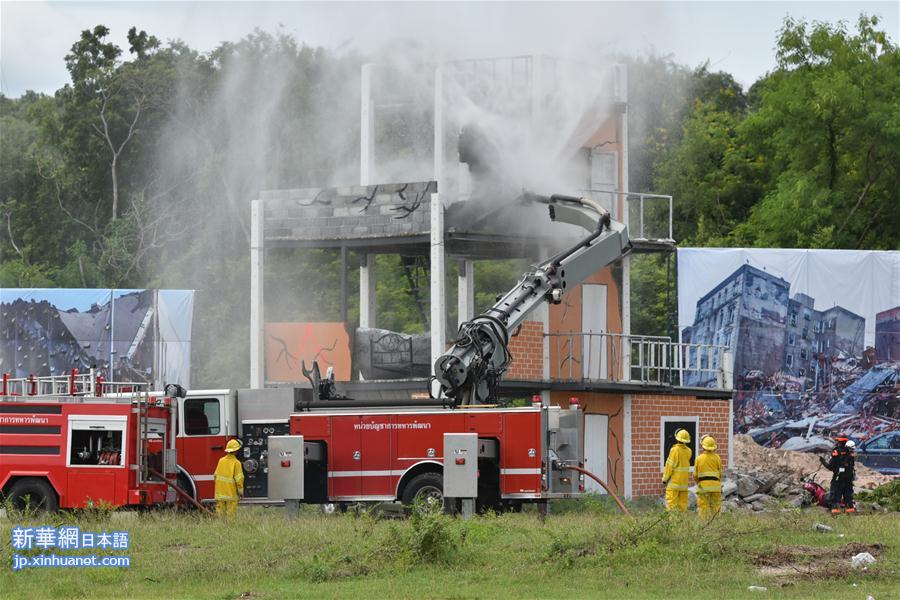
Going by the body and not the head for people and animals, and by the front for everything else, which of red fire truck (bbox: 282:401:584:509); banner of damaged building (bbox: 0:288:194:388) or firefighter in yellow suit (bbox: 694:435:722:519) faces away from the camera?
the firefighter in yellow suit

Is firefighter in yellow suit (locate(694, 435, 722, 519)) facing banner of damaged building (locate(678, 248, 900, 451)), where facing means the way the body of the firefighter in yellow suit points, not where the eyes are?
yes

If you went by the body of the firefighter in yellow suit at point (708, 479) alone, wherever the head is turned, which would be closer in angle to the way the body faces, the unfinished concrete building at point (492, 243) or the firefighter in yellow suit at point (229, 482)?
the unfinished concrete building

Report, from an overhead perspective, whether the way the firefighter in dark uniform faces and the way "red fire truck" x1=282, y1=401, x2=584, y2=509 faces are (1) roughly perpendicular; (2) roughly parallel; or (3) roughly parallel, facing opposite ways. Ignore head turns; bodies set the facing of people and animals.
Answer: roughly perpendicular

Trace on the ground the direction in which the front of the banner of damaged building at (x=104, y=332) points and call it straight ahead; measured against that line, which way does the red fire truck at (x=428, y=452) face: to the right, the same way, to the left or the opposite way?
to the right

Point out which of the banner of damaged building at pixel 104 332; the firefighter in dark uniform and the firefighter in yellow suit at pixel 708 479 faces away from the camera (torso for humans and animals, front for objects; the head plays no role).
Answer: the firefighter in yellow suit

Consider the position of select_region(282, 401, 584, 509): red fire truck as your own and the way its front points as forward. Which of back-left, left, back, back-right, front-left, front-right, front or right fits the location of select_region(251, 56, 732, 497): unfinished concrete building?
right

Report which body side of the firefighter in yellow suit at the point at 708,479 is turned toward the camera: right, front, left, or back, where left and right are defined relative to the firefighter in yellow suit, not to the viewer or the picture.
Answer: back

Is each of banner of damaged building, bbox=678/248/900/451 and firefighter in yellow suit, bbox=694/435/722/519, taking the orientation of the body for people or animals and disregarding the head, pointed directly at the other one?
yes

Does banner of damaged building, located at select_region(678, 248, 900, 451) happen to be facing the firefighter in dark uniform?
yes

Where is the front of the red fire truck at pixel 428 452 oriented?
to the viewer's left

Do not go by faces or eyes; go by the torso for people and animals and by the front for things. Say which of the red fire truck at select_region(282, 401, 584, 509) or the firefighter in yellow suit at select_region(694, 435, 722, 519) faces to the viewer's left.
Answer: the red fire truck

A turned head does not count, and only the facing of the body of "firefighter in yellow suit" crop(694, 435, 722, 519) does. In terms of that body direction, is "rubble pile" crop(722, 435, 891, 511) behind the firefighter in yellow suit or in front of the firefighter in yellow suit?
in front

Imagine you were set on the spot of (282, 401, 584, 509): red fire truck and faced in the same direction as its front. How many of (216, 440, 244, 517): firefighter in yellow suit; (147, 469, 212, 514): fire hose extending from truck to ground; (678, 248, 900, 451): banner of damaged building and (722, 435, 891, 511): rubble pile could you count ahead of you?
2
